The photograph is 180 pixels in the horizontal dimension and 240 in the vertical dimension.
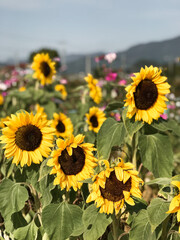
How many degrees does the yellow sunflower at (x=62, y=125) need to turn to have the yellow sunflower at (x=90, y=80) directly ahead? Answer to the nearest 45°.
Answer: approximately 180°

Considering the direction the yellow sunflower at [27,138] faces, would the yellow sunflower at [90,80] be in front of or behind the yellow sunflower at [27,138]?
behind

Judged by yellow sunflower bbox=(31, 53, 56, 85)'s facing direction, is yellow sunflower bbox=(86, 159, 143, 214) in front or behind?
in front

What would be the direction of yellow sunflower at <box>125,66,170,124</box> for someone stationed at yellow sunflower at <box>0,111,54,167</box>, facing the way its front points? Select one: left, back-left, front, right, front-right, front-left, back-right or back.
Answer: left

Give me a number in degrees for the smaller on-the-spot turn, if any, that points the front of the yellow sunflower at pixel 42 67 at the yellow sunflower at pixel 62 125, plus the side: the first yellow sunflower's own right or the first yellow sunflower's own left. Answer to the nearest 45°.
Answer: approximately 45° to the first yellow sunflower's own right

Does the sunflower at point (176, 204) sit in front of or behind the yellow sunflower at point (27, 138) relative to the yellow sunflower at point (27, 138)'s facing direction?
in front

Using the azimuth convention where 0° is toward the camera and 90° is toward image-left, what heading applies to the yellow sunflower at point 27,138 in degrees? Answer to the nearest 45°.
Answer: approximately 0°

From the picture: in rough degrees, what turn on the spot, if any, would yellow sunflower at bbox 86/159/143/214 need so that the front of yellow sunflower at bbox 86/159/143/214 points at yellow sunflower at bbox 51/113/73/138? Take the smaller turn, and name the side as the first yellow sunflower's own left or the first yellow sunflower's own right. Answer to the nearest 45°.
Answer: approximately 180°
